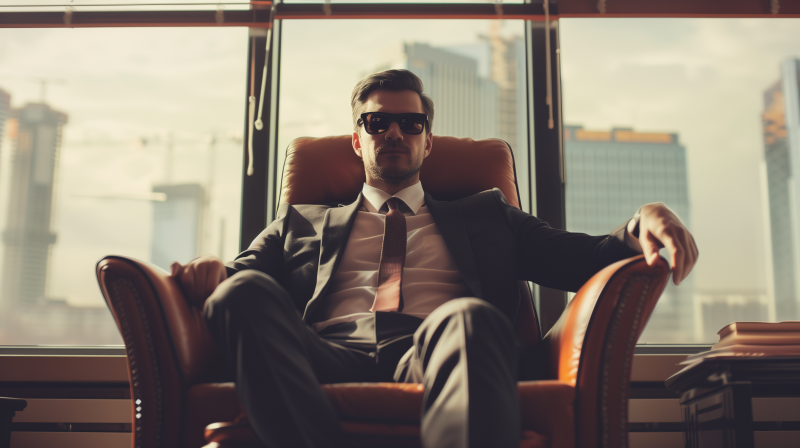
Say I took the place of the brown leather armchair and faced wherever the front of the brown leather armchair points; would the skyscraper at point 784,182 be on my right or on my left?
on my left

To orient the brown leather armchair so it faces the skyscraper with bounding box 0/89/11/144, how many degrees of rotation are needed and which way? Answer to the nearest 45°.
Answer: approximately 135° to its right

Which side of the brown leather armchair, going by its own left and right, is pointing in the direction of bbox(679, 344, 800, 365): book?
left

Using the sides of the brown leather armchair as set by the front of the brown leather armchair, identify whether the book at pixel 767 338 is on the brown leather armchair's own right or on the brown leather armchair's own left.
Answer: on the brown leather armchair's own left

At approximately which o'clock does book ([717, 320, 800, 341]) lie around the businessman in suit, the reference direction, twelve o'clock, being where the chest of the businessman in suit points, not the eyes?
The book is roughly at 9 o'clock from the businessman in suit.

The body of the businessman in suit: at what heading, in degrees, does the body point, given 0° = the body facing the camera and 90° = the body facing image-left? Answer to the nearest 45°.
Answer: approximately 0°
